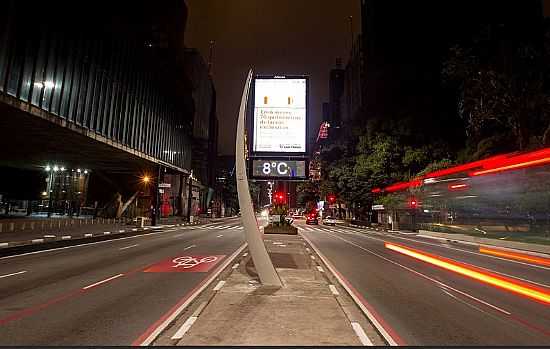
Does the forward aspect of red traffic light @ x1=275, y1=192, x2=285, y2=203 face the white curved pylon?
yes

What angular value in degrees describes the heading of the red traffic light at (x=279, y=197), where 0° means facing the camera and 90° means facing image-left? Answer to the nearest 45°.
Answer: approximately 0°

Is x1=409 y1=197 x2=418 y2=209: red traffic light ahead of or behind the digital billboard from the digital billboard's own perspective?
behind

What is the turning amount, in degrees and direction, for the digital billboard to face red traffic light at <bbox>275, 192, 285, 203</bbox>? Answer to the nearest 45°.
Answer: approximately 180°

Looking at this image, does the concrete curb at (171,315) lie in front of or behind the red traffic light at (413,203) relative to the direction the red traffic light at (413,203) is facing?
in front

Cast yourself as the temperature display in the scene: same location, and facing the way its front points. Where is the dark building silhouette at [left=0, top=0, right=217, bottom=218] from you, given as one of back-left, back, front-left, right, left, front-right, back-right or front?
back-right

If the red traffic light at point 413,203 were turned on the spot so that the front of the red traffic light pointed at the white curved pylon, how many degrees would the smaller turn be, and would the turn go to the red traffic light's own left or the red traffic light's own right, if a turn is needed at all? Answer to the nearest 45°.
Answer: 0° — it already faces it

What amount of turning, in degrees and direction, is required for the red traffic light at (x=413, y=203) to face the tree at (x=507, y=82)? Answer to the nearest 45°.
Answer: approximately 45° to its left
